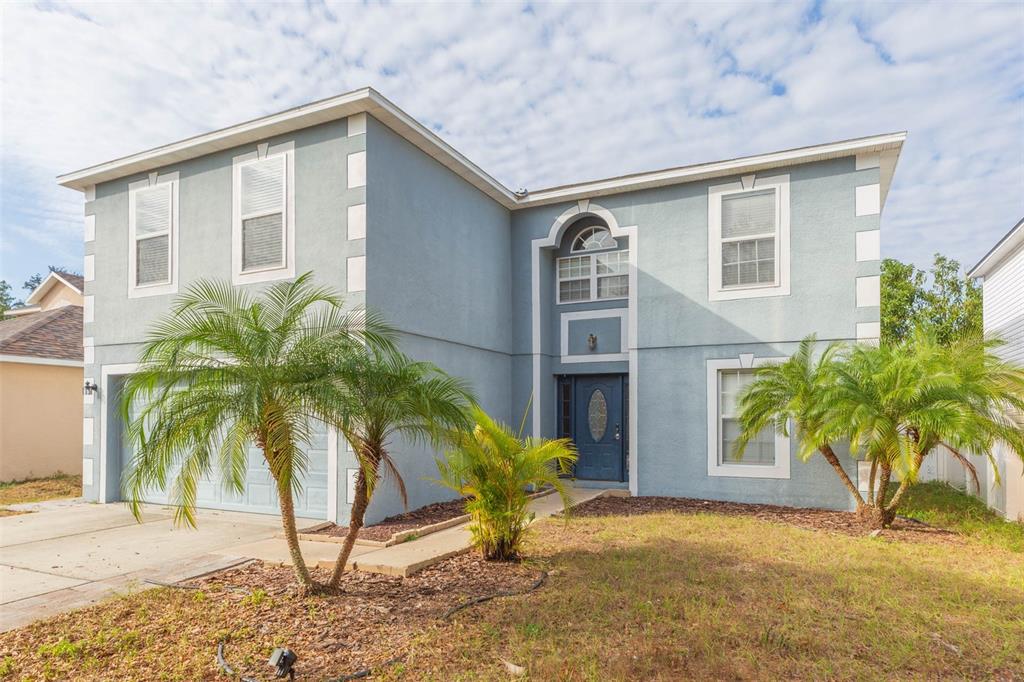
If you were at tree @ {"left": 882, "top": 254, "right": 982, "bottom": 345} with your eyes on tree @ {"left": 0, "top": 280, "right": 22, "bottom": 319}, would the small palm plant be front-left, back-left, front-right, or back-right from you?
front-left

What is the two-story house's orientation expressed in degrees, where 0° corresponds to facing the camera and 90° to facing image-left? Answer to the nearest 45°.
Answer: approximately 45°

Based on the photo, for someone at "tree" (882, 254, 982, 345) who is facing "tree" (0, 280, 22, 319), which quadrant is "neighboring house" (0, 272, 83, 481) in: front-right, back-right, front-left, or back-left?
front-left

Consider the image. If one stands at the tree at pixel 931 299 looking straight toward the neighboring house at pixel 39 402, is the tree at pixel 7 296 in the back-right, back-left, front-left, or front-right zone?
front-right

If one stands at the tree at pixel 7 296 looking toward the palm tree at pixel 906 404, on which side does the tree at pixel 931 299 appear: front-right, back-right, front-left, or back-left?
front-left

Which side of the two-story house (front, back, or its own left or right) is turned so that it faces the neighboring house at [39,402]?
right

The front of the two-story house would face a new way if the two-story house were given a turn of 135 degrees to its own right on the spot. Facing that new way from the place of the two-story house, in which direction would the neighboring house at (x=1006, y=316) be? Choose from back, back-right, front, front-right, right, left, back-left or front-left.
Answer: right

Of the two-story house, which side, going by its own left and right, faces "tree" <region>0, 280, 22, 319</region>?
right
